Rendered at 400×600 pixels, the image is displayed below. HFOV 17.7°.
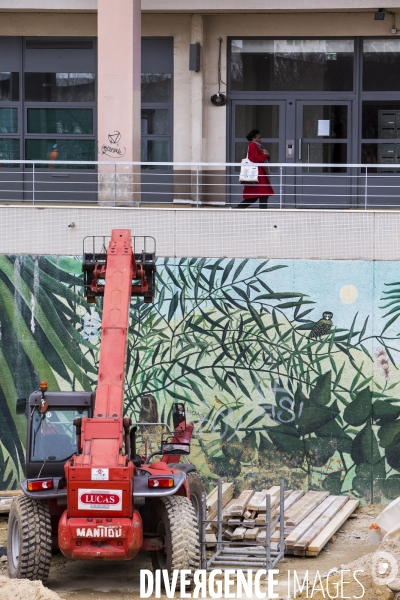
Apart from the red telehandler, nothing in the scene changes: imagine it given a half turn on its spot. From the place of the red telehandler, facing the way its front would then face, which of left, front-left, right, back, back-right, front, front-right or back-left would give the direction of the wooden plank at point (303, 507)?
back-left

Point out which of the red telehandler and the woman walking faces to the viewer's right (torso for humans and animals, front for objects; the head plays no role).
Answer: the woman walking

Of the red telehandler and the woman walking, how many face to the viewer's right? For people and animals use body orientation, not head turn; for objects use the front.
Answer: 1

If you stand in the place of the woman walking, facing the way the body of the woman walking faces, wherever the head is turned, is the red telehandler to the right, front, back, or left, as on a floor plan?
right

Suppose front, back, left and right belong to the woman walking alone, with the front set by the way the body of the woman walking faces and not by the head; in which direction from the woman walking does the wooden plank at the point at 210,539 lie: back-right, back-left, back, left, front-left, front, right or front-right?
right

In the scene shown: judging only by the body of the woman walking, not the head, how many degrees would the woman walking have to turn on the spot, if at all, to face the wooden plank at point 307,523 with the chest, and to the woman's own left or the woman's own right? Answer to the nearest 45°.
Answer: approximately 90° to the woman's own right

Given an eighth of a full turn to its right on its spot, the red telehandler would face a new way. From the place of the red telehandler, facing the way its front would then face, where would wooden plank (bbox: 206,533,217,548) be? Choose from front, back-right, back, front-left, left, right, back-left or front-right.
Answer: front

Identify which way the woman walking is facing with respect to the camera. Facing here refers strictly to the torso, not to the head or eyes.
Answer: to the viewer's right

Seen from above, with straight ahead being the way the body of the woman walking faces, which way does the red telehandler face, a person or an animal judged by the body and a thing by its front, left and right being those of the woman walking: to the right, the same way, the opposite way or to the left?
to the left
